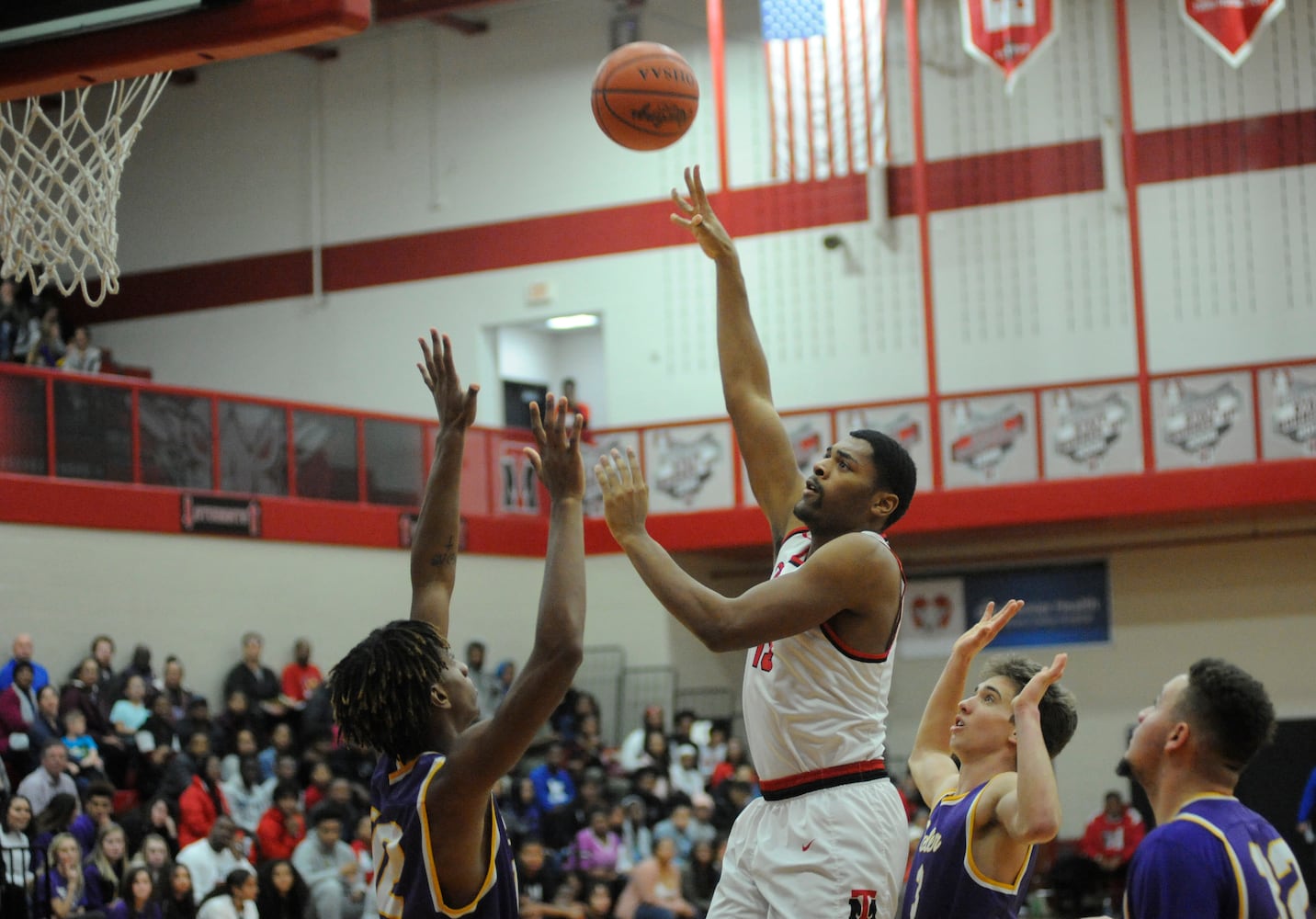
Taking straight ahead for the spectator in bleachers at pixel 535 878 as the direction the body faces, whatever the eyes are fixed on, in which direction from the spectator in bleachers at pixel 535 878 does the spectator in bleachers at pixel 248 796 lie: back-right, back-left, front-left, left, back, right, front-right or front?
right

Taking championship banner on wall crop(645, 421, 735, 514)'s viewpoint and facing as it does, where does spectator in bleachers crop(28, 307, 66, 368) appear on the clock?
The spectator in bleachers is roughly at 3 o'clock from the championship banner on wall.

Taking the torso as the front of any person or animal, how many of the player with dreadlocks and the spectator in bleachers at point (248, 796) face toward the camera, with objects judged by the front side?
1
